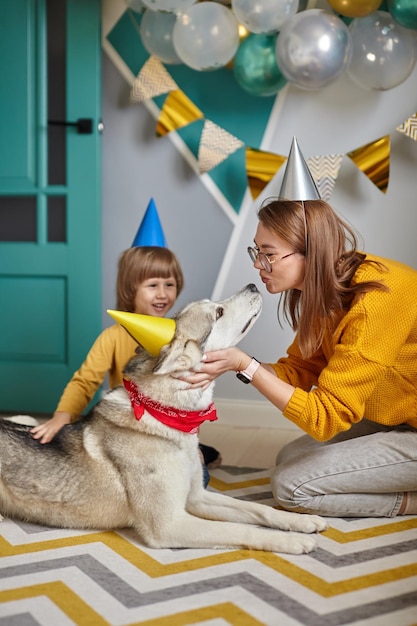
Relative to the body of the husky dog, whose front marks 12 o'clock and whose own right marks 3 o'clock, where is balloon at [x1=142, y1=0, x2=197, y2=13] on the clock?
The balloon is roughly at 9 o'clock from the husky dog.

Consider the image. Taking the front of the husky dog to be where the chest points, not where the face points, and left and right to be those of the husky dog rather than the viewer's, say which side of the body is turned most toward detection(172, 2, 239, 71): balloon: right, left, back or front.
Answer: left

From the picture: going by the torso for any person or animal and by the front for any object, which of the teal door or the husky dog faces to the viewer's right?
the husky dog

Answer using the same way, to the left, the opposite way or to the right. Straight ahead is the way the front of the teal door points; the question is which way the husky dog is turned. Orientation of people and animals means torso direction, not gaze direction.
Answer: to the left

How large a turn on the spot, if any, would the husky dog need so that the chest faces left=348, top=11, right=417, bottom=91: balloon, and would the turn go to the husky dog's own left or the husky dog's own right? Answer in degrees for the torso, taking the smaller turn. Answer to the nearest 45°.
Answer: approximately 45° to the husky dog's own left

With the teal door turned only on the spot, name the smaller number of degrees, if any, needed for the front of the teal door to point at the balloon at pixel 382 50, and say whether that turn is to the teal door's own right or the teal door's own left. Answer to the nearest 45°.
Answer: approximately 45° to the teal door's own left

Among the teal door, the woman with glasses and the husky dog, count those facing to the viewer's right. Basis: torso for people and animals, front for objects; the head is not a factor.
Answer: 1

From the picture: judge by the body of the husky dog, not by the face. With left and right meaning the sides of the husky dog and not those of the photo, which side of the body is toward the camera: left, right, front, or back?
right

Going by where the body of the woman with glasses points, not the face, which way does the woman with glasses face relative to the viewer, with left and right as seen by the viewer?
facing to the left of the viewer

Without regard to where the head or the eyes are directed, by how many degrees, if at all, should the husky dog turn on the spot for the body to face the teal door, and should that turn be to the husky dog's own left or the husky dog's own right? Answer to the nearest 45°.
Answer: approximately 90° to the husky dog's own left

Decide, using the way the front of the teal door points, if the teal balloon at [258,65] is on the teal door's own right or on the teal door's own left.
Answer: on the teal door's own left

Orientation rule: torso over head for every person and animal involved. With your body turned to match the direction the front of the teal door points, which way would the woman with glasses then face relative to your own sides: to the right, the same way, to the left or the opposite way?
to the right
